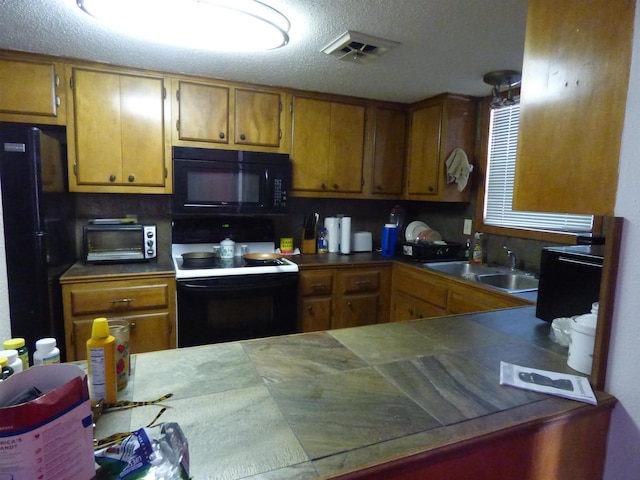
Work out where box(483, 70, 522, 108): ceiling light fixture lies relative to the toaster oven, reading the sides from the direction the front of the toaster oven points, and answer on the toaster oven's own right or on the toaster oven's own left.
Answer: on the toaster oven's own left

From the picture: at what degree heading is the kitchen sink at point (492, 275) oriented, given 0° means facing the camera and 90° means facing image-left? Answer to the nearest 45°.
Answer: approximately 45°

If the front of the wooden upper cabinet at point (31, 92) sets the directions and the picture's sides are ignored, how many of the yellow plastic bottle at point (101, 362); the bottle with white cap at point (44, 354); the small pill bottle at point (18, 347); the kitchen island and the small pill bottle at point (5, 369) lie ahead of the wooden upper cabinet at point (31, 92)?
5

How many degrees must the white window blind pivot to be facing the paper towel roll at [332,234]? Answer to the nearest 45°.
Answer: approximately 45° to its right

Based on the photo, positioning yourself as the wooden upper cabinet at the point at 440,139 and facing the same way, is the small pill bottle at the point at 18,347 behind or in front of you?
in front

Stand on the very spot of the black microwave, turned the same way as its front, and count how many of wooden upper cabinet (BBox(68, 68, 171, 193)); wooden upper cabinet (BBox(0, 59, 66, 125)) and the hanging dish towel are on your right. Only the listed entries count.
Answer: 2
